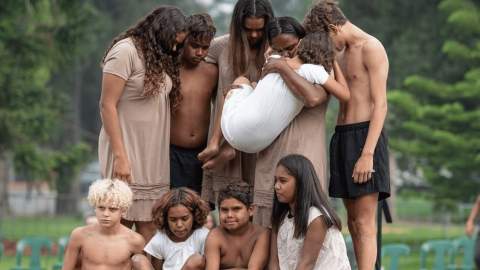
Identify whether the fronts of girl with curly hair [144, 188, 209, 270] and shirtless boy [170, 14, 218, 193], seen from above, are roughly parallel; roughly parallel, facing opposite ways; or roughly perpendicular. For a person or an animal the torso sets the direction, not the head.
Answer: roughly parallel

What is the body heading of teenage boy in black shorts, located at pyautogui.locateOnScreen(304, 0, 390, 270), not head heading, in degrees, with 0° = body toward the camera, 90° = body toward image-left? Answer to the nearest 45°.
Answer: approximately 45°

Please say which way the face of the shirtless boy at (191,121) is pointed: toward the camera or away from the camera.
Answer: toward the camera

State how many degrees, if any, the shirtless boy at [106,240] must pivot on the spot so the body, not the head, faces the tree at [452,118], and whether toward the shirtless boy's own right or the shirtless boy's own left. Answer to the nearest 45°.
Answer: approximately 135° to the shirtless boy's own left

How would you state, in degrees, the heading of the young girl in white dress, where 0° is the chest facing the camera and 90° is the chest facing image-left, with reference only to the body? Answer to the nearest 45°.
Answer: approximately 45°

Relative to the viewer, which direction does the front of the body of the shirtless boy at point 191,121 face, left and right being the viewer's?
facing the viewer

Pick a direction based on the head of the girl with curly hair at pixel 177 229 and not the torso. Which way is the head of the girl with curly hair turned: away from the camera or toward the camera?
toward the camera

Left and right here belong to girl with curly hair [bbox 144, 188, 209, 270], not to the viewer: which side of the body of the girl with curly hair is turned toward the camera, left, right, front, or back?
front

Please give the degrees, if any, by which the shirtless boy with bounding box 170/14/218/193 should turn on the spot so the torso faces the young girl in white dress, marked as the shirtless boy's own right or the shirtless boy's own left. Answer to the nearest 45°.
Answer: approximately 45° to the shirtless boy's own left

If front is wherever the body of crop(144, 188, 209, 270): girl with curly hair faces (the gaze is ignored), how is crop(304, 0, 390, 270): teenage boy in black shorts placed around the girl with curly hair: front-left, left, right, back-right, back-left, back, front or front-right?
left

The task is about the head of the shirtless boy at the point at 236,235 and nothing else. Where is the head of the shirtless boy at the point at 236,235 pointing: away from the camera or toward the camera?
toward the camera

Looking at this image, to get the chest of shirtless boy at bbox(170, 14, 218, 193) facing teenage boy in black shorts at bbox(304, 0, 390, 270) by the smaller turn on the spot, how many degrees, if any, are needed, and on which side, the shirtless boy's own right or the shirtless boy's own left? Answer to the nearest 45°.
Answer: approximately 90° to the shirtless boy's own left

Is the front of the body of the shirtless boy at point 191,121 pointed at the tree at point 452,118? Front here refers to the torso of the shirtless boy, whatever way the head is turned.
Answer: no
